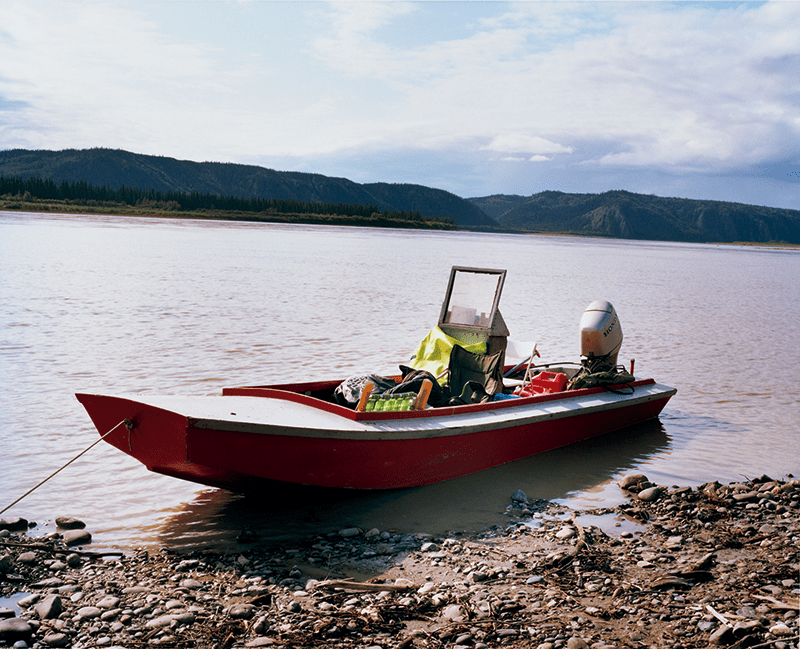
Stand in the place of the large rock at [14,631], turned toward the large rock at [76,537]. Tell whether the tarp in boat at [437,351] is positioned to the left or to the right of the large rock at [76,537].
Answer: right

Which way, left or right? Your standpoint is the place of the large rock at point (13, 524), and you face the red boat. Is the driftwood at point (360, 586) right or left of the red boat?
right

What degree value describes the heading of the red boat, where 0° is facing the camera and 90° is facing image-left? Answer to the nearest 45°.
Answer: approximately 45°

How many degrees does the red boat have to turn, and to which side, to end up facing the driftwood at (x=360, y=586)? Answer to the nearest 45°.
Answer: approximately 45° to its left

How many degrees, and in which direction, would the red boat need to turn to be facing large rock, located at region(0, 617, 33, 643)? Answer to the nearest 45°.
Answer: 0° — it already faces it

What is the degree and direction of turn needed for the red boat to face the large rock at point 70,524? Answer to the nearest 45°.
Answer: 0° — it already faces it

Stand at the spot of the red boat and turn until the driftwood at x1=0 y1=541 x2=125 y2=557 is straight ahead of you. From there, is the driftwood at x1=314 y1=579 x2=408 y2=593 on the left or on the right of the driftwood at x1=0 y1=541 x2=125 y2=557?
left

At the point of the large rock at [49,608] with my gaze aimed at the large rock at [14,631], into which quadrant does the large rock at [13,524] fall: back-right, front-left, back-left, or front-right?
back-right
